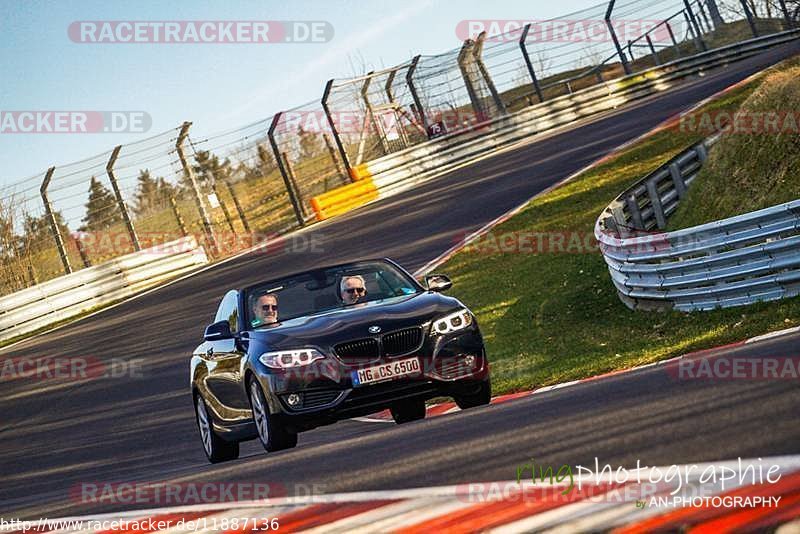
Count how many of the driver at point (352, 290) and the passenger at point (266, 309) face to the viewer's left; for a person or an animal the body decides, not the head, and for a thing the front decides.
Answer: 0

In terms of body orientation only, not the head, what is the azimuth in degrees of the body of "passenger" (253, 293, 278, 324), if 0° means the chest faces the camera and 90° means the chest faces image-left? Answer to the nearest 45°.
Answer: approximately 315°

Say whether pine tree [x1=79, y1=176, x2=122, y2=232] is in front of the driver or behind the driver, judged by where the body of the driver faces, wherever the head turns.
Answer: behind

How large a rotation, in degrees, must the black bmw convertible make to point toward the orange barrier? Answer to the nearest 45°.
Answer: approximately 135° to its left

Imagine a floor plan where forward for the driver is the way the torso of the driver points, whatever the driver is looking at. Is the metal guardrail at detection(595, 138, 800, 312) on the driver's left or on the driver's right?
on the driver's left

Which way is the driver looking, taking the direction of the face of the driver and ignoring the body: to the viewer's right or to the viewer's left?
to the viewer's right

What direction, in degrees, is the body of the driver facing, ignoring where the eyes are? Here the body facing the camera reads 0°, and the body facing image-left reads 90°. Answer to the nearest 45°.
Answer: approximately 315°

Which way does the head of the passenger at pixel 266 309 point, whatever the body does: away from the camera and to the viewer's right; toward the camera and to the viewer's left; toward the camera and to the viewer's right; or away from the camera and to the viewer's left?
toward the camera and to the viewer's right

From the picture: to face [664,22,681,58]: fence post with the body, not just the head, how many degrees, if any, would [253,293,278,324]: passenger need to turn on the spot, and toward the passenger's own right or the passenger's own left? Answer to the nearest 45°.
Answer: approximately 90° to the passenger's own left

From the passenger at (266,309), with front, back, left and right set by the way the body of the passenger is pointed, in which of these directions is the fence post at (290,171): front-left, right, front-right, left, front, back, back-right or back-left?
back-left

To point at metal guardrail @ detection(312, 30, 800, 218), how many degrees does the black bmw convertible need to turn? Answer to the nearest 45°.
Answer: approximately 135° to its left

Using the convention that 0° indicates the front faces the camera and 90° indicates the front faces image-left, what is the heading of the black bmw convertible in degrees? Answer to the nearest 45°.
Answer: approximately 315°

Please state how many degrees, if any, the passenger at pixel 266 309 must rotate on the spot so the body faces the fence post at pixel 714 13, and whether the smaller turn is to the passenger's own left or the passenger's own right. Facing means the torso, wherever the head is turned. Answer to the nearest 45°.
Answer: approximately 90° to the passenger's own left
